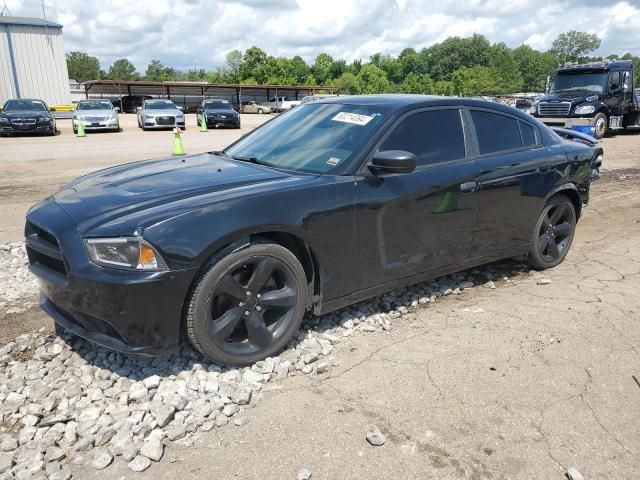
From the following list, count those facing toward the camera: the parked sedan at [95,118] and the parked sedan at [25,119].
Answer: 2

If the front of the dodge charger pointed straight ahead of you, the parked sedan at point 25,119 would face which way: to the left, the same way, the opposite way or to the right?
to the left

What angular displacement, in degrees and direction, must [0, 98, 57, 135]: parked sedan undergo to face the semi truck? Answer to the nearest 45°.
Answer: approximately 45° to its left

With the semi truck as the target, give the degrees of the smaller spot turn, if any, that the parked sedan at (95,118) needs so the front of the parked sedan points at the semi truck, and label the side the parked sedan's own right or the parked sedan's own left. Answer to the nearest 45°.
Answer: approximately 45° to the parked sedan's own left

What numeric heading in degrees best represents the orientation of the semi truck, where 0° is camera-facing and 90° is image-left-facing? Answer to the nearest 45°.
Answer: approximately 45°

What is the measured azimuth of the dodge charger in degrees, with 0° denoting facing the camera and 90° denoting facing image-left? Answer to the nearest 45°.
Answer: approximately 45°

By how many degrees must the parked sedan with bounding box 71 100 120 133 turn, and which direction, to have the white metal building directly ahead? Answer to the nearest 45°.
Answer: approximately 180°

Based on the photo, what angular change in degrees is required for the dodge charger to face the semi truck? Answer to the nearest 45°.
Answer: approximately 180°

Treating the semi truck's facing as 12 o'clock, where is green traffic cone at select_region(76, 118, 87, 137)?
The green traffic cone is roughly at 1 o'clock from the semi truck.

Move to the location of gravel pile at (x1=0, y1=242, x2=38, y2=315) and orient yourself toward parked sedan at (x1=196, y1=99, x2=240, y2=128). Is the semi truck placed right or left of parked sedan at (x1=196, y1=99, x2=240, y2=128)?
right

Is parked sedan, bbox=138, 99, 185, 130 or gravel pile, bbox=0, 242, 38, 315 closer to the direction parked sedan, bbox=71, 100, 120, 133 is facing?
the gravel pile
